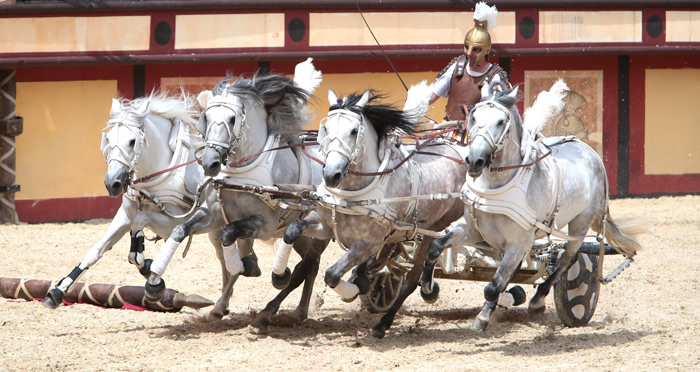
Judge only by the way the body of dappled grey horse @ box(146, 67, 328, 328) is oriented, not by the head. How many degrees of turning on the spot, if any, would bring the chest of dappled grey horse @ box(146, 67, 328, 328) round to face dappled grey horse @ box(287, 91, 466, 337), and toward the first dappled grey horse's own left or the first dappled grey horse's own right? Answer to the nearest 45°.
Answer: approximately 90° to the first dappled grey horse's own left

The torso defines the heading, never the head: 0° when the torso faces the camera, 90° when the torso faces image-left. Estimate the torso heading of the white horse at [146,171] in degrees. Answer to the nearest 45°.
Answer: approximately 45°

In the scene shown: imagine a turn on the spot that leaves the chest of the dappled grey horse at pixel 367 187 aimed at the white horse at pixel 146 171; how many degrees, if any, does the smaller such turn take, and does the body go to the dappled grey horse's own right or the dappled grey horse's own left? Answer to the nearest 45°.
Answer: approximately 45° to the dappled grey horse's own right

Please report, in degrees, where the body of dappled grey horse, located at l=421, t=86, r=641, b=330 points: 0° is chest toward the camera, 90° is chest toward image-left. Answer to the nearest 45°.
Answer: approximately 45°

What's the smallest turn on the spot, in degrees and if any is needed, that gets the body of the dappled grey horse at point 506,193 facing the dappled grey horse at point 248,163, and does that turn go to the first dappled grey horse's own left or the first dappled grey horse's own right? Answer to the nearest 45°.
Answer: approximately 45° to the first dappled grey horse's own right

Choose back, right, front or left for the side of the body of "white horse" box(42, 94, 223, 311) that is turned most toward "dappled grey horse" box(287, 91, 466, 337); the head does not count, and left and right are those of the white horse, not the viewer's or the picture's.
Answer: left

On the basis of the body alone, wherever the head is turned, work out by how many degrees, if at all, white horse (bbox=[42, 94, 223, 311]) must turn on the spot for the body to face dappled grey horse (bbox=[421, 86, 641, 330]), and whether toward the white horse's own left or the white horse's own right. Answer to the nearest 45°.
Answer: approximately 90° to the white horse's own left
